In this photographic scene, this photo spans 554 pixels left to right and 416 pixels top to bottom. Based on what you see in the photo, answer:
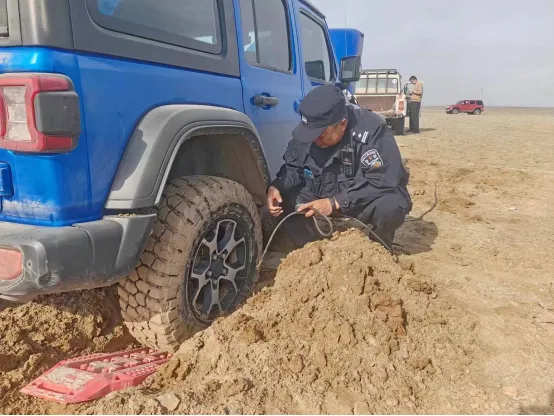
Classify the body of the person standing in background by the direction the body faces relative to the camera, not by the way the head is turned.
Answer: to the viewer's left

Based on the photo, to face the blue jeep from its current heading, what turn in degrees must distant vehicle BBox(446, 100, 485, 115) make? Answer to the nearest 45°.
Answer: approximately 90° to its left

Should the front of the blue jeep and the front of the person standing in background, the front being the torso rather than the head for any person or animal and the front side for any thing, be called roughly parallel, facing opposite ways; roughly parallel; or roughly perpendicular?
roughly perpendicular

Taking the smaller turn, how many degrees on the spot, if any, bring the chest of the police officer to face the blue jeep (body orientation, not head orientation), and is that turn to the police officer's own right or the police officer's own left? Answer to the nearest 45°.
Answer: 0° — they already face it

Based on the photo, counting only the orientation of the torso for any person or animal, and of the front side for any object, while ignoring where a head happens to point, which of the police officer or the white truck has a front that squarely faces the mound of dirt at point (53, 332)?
the police officer

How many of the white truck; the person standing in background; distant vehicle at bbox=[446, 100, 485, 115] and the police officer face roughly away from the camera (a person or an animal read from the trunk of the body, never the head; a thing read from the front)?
1

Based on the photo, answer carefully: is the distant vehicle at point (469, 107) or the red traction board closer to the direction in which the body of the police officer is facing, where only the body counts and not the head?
the red traction board

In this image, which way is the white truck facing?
away from the camera

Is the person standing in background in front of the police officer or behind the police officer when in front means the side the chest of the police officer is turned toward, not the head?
behind

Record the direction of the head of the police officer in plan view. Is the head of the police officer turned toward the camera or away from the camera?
toward the camera

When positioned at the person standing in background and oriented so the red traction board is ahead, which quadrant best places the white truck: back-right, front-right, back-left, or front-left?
back-right

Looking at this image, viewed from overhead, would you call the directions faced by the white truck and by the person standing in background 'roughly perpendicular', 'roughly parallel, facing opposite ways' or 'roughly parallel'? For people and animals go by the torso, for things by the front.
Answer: roughly perpendicular

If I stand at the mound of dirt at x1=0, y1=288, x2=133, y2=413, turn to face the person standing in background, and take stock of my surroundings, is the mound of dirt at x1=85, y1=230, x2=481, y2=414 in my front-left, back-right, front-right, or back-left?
front-right
